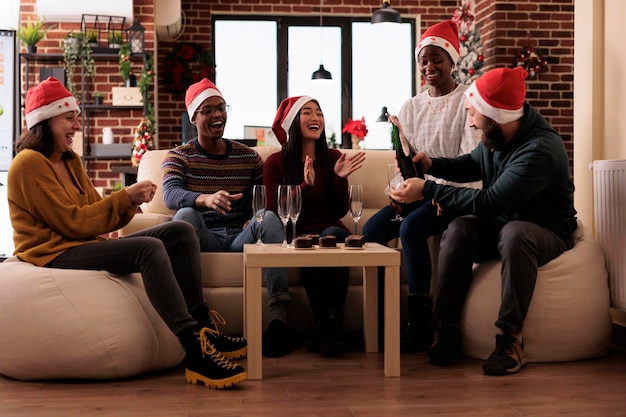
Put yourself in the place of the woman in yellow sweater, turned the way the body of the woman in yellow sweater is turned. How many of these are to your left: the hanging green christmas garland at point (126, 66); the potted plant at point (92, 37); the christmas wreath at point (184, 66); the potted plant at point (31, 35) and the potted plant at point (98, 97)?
5

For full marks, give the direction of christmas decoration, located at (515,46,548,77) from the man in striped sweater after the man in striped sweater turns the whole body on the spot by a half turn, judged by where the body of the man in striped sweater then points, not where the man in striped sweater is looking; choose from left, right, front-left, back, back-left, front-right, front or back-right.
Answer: front-right

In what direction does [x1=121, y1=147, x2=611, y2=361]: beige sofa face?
toward the camera

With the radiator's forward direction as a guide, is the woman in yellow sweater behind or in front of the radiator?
in front

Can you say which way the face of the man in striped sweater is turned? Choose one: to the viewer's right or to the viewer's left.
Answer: to the viewer's right

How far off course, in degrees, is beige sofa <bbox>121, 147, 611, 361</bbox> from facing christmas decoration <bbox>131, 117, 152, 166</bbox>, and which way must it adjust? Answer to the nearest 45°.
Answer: approximately 135° to its right

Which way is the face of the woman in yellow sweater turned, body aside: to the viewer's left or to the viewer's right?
to the viewer's right

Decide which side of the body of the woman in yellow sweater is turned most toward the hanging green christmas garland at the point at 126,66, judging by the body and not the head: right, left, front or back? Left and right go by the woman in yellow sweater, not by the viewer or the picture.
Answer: left

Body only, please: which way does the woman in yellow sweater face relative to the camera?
to the viewer's right

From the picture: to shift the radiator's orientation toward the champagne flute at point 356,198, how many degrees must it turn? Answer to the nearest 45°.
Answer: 0° — it already faces it

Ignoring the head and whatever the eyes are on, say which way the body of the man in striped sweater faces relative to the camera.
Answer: toward the camera

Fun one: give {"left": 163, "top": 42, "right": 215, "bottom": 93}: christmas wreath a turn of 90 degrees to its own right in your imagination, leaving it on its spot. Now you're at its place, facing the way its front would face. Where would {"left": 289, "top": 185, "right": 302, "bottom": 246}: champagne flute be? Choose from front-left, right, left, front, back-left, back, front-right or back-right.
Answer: left
